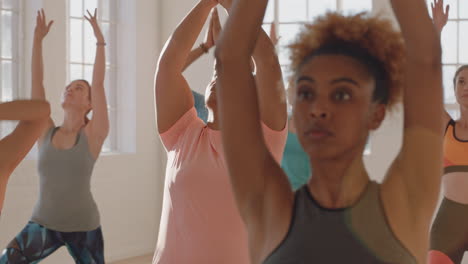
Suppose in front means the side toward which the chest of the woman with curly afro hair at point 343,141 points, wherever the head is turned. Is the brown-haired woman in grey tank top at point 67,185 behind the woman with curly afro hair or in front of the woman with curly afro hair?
behind

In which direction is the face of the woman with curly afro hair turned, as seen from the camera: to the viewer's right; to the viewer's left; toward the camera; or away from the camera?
toward the camera

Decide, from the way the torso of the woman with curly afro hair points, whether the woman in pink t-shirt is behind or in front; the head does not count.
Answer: behind

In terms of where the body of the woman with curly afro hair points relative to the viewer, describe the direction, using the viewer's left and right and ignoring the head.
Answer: facing the viewer
